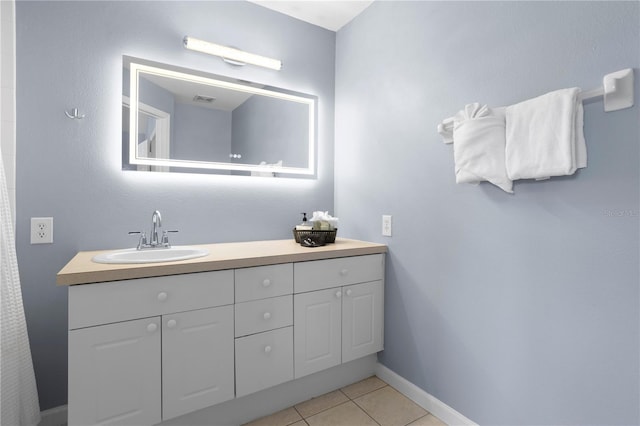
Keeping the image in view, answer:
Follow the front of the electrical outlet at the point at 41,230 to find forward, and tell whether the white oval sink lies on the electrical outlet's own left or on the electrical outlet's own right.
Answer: on the electrical outlet's own left

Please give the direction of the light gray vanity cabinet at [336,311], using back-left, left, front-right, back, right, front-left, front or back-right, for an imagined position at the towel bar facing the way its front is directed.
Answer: front-right

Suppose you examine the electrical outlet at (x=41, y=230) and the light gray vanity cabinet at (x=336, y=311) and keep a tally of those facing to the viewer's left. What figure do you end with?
0

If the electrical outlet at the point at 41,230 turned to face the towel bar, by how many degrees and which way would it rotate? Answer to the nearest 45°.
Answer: approximately 45° to its left

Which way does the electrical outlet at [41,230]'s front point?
toward the camera

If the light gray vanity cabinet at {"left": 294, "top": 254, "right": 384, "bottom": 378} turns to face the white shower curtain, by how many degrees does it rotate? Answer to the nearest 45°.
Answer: approximately 90° to its right

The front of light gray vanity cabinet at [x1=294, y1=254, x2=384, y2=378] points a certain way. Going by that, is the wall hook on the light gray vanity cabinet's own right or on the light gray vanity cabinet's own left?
on the light gray vanity cabinet's own right

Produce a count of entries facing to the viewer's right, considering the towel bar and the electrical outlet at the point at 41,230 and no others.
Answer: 0

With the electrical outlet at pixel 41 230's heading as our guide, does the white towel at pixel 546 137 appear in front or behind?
in front
